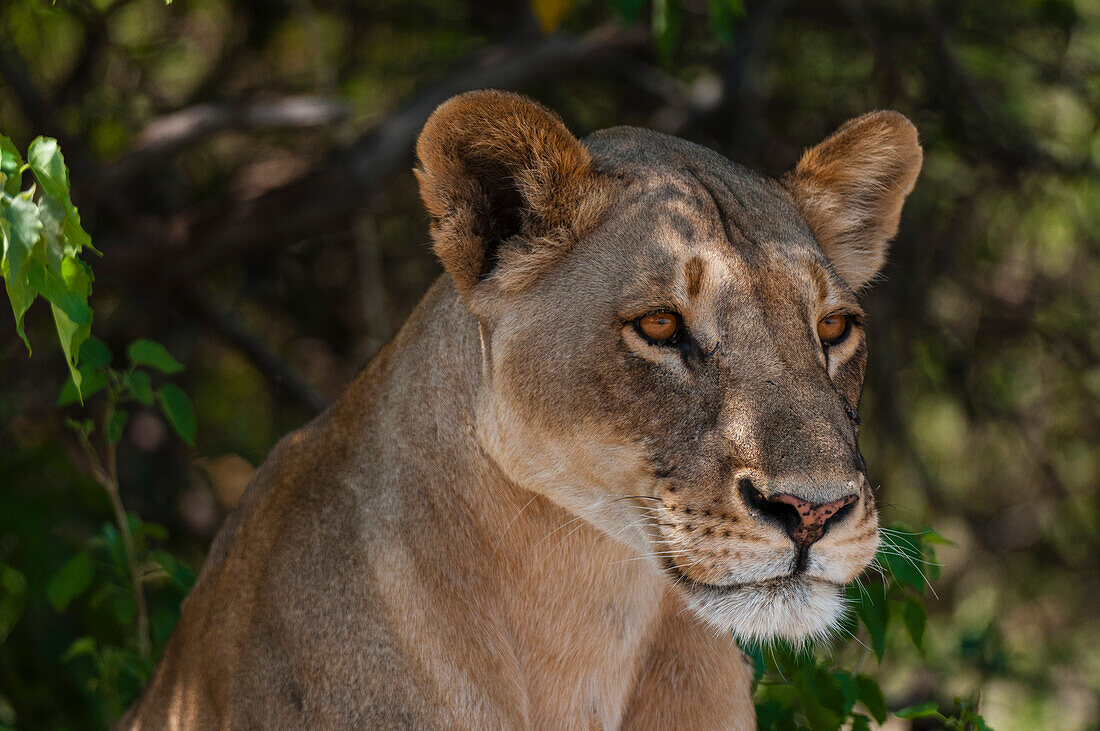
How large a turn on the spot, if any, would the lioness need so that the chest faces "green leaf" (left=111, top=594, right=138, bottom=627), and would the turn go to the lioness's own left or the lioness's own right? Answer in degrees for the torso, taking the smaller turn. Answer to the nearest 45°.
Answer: approximately 180°

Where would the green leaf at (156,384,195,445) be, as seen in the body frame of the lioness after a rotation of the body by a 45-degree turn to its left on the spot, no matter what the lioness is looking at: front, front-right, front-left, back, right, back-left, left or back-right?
back-left

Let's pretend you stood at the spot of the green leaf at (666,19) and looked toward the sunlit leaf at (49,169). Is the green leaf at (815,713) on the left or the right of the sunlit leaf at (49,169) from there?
left

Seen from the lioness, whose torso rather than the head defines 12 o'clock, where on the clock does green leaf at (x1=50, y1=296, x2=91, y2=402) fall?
The green leaf is roughly at 4 o'clock from the lioness.

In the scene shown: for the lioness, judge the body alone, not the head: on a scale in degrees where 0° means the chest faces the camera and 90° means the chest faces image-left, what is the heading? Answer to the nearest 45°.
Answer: approximately 315°

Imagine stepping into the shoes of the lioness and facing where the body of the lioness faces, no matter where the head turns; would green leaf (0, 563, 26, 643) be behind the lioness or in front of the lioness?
behind

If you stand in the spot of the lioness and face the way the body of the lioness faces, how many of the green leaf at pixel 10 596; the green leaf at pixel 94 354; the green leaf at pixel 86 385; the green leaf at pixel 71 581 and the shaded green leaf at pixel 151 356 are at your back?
5

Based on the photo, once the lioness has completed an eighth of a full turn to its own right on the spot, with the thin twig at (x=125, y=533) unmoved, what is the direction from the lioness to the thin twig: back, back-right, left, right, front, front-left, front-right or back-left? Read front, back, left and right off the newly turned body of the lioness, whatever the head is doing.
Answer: back-right
